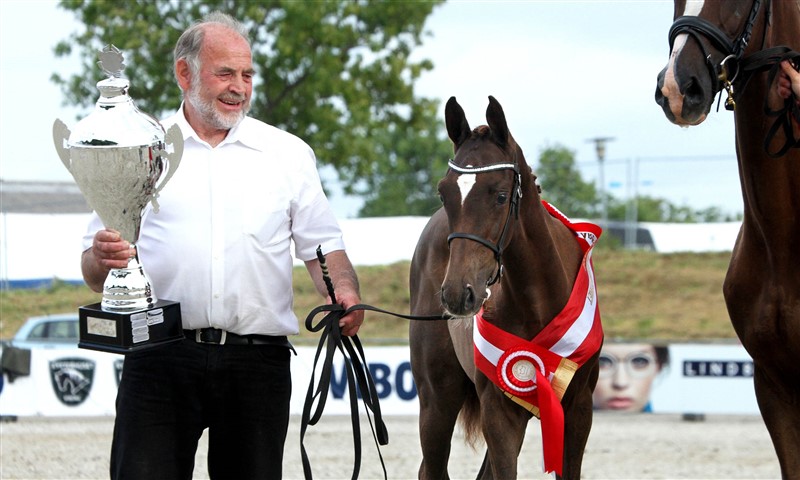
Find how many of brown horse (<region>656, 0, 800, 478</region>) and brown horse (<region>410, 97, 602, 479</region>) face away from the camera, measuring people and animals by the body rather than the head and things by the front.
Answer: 0

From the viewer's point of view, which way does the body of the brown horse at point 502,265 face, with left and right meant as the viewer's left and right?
facing the viewer and to the right of the viewer

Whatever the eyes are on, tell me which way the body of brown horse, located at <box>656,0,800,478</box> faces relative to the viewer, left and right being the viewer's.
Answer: facing the viewer and to the left of the viewer

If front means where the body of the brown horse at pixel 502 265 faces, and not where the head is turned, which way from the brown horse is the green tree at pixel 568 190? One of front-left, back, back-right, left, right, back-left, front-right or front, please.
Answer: back-left

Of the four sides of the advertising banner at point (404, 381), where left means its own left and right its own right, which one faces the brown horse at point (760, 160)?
front

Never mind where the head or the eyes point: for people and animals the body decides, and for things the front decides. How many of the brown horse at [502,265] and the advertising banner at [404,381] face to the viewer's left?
0

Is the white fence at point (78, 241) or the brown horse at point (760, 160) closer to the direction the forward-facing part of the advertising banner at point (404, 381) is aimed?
the brown horse

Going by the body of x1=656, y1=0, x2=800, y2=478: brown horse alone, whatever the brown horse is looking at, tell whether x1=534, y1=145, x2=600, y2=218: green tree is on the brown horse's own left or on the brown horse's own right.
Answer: on the brown horse's own right

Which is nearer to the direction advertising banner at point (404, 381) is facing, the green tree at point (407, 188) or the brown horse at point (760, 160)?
the brown horse

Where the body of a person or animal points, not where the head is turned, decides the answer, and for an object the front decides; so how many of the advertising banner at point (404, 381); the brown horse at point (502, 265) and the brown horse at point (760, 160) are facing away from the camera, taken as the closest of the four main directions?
0

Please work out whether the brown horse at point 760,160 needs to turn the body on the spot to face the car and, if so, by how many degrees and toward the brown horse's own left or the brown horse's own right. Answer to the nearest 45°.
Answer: approximately 90° to the brown horse's own right

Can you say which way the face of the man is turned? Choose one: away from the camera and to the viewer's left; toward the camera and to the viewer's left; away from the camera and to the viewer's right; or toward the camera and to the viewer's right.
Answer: toward the camera and to the viewer's right

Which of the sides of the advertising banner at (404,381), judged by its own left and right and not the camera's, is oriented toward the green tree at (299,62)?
back

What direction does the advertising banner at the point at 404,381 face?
toward the camera
